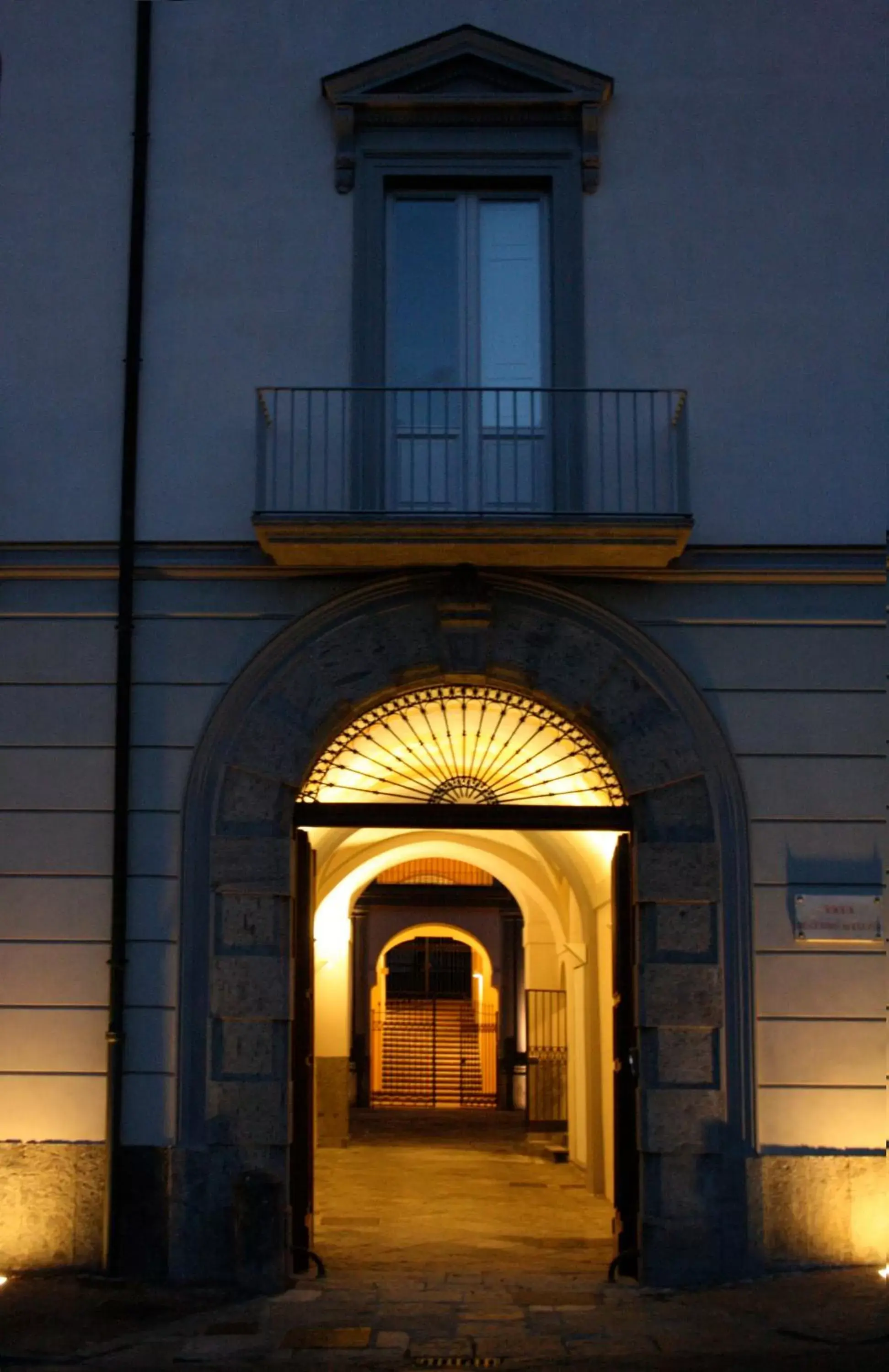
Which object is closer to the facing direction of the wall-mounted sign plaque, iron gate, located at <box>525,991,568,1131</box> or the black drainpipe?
the black drainpipe

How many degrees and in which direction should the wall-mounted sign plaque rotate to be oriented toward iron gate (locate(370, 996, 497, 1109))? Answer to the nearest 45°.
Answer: approximately 180°

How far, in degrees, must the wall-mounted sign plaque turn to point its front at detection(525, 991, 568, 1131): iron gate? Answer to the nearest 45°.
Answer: approximately 180°

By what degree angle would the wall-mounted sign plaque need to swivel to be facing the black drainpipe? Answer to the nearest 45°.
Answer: approximately 90° to its right

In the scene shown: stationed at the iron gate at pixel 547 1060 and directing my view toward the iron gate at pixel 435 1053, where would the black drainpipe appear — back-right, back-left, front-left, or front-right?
back-left

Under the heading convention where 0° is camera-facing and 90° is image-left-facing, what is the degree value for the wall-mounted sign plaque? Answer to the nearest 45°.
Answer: approximately 0°
